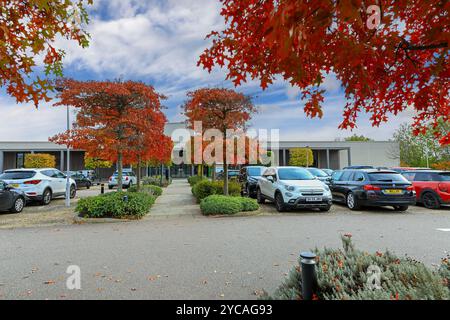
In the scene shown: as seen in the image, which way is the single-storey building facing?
toward the camera

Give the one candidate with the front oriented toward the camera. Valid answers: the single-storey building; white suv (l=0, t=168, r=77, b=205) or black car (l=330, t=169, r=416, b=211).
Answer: the single-storey building

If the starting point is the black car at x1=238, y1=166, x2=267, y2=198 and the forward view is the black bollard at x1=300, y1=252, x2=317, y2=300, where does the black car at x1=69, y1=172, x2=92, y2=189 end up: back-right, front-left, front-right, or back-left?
back-right

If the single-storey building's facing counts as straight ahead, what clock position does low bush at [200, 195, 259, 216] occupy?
The low bush is roughly at 1 o'clock from the single-storey building.

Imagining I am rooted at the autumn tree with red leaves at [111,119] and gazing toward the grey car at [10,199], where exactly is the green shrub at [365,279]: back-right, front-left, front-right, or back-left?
back-left

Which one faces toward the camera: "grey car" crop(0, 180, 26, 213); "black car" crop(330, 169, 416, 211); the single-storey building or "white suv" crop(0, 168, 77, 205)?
the single-storey building

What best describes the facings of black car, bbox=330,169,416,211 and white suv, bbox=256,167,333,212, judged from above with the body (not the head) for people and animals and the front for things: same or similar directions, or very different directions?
very different directions

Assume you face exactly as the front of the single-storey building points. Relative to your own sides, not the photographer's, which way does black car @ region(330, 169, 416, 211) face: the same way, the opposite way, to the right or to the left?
the opposite way

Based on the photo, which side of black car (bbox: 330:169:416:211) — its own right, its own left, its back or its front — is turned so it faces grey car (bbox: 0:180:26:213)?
left
